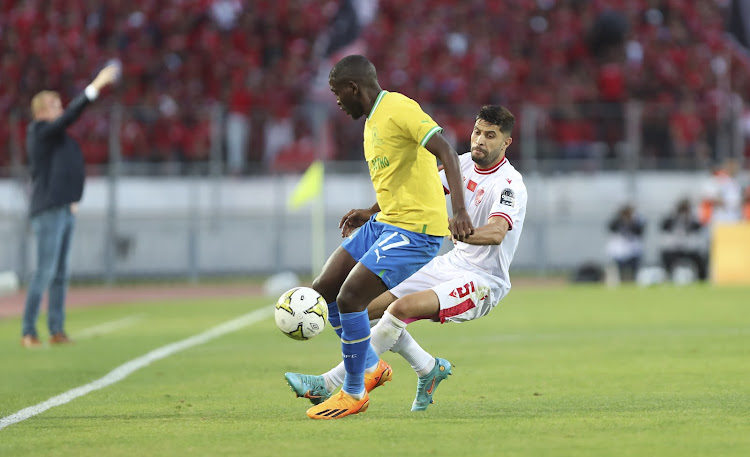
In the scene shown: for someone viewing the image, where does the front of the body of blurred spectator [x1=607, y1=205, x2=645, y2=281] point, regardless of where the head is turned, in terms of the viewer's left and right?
facing the viewer

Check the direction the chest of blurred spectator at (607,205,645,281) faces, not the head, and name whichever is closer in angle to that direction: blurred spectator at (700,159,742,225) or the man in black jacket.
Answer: the man in black jacket

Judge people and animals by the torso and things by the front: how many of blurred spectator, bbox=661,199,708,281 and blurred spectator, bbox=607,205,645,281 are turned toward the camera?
2

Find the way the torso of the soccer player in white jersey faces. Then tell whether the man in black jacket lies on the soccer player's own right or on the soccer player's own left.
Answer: on the soccer player's own right

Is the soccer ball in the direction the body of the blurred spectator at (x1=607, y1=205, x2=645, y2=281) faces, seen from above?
yes

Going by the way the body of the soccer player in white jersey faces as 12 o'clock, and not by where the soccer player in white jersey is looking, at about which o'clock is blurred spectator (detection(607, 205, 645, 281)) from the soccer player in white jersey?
The blurred spectator is roughly at 5 o'clock from the soccer player in white jersey.

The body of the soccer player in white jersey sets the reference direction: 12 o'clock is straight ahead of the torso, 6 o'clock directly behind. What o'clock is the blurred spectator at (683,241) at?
The blurred spectator is roughly at 5 o'clock from the soccer player in white jersey.

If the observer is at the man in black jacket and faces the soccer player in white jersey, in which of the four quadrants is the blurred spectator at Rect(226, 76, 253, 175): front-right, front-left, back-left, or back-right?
back-left

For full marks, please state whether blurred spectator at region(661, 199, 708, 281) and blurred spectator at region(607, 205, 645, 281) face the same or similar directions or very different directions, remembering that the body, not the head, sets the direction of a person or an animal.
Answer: same or similar directions

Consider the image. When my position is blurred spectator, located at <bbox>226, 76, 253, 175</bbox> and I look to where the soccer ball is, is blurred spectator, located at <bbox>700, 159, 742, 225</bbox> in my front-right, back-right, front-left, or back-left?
front-left

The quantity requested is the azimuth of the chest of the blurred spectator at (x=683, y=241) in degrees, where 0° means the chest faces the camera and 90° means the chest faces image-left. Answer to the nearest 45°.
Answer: approximately 0°

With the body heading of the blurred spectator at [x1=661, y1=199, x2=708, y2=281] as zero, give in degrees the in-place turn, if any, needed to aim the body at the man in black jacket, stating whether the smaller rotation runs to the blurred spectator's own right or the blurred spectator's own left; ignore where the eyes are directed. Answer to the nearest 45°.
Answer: approximately 45° to the blurred spectator's own right

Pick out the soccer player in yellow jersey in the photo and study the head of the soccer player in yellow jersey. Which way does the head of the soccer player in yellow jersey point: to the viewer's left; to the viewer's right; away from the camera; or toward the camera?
to the viewer's left

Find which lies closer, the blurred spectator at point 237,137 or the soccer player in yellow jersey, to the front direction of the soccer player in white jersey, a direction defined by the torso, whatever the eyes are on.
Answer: the soccer player in yellow jersey

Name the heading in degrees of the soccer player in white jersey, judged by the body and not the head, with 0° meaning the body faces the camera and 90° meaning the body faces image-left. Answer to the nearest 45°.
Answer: approximately 45°

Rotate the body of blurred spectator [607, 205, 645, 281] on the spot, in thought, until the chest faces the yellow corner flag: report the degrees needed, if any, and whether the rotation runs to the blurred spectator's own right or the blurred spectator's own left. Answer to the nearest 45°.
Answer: approximately 90° to the blurred spectator's own right
